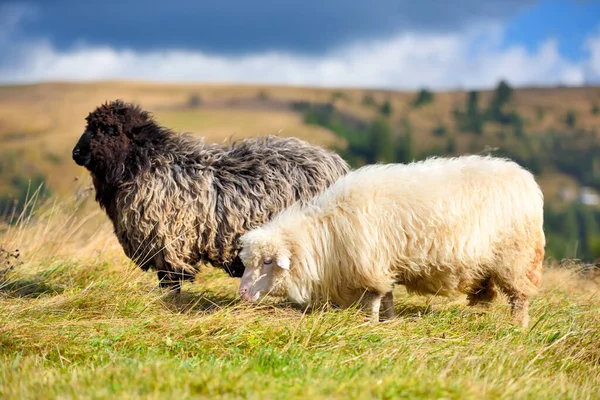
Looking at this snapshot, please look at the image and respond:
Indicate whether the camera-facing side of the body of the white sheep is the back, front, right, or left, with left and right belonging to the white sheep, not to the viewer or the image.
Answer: left
